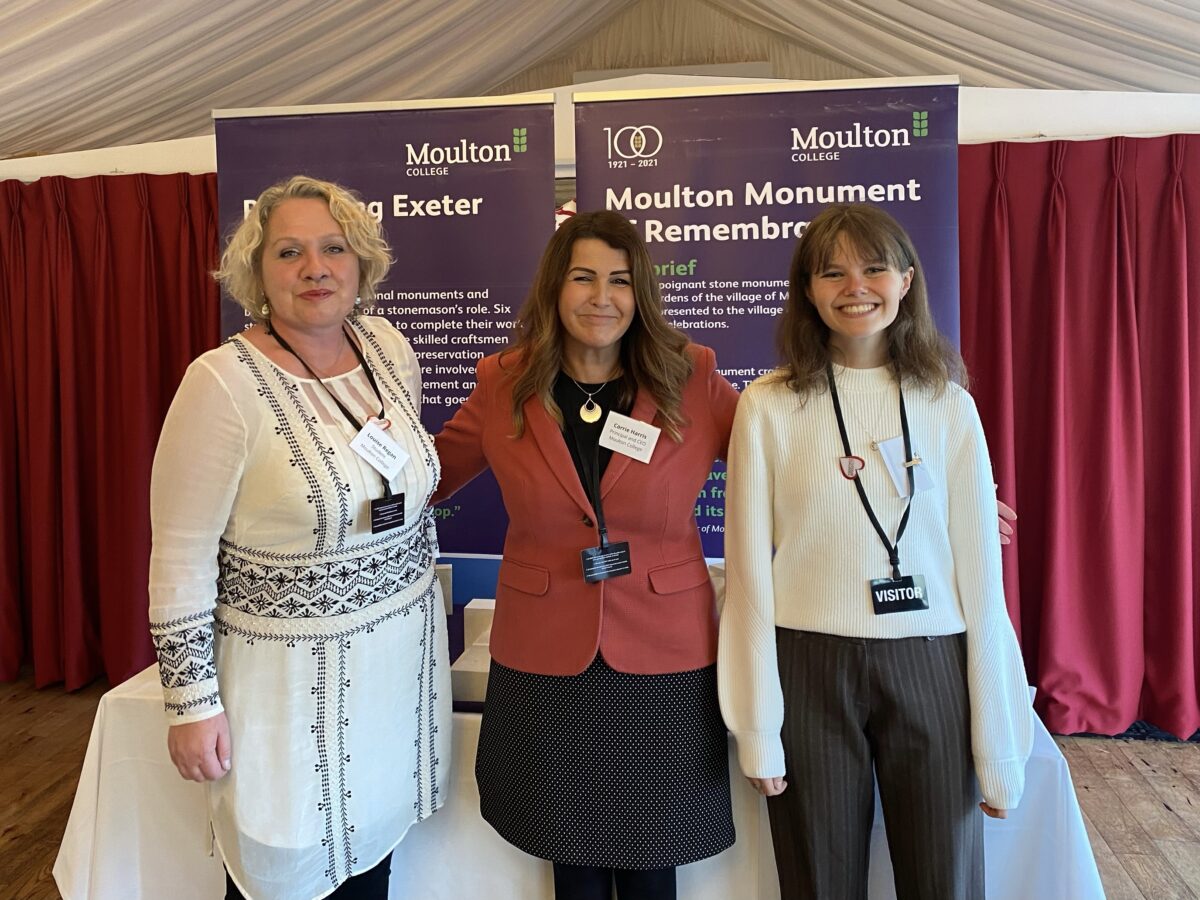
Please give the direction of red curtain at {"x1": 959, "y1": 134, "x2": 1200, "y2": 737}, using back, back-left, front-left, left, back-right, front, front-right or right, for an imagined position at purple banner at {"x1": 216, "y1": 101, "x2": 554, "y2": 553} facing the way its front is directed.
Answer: left

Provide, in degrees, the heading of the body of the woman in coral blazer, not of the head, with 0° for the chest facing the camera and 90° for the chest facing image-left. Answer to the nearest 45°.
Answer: approximately 0°

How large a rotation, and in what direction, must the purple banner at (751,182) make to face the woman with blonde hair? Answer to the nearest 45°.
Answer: approximately 45° to its right

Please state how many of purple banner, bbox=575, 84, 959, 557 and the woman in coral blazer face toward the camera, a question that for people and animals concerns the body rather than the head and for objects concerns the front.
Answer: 2

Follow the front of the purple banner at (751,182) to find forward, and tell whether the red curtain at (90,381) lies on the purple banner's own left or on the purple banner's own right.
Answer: on the purple banner's own right

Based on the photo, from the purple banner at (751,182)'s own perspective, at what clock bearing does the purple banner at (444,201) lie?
the purple banner at (444,201) is roughly at 3 o'clock from the purple banner at (751,182).

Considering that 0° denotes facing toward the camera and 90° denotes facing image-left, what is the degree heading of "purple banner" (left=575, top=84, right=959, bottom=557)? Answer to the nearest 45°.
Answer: approximately 0°
